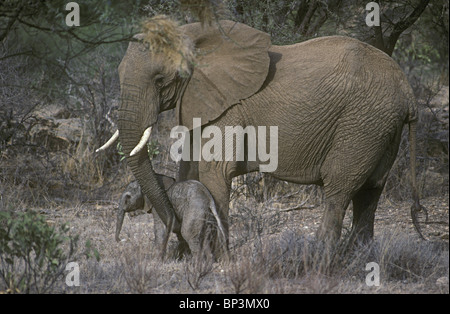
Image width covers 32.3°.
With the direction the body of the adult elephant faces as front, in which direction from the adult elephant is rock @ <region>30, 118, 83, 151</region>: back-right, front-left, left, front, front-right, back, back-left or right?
front-right

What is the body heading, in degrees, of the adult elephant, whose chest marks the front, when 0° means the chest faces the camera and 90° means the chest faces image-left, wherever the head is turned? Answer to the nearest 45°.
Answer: approximately 90°
